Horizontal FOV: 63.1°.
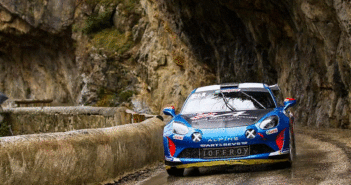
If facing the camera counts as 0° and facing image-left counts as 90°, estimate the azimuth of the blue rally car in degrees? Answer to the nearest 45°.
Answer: approximately 0°

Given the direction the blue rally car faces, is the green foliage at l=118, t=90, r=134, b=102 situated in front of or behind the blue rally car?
behind

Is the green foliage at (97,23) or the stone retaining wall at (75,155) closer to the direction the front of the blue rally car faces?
the stone retaining wall

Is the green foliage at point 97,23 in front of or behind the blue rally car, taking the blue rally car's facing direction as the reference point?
behind

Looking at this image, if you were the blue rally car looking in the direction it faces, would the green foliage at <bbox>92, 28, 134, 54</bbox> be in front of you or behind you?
behind
